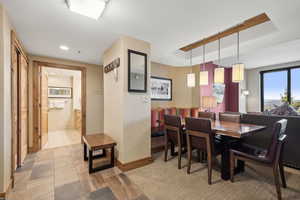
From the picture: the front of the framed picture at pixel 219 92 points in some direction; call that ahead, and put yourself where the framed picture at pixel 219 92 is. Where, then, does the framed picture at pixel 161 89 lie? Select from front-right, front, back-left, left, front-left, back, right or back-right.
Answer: front-right

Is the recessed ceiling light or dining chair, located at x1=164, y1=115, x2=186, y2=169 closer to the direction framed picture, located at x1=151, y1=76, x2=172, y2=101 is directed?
the dining chair

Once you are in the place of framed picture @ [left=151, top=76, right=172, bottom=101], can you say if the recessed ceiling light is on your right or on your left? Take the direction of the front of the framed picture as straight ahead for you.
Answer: on your right

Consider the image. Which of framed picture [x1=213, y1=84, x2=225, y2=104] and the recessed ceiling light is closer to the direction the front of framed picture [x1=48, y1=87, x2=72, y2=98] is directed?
the recessed ceiling light

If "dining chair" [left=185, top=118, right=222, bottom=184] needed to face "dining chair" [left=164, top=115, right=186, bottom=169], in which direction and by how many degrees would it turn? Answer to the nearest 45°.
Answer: approximately 90° to its left

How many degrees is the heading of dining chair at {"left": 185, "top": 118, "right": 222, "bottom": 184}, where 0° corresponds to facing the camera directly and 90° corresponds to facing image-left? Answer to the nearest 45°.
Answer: approximately 225°

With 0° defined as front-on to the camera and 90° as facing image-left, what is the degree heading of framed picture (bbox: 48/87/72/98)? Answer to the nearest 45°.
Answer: approximately 0°

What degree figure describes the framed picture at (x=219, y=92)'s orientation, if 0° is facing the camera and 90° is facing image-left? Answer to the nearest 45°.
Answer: approximately 0°

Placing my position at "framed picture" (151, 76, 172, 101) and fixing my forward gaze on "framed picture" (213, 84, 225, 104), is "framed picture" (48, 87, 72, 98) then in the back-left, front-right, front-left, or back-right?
back-left

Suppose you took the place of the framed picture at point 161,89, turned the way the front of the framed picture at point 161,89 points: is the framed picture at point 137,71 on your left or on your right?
on your right

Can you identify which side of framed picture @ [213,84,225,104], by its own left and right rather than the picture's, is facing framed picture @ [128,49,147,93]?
front

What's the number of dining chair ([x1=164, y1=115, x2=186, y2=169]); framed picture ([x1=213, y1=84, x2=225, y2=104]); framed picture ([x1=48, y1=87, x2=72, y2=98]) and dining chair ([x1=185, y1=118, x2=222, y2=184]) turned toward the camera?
2

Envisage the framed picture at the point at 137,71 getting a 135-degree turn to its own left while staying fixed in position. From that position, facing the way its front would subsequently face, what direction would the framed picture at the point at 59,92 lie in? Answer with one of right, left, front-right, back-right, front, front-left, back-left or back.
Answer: front-left

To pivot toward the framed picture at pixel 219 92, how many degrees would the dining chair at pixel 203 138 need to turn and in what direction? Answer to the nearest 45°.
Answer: approximately 45° to its left

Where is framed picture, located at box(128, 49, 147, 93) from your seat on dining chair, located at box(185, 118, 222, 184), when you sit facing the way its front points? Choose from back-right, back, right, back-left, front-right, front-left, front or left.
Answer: back-left

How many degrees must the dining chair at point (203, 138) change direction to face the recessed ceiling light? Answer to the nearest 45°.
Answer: approximately 135° to its left

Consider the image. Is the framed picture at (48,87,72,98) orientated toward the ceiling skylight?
yes

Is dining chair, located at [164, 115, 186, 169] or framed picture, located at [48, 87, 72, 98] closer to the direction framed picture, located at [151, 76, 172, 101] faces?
the dining chair
